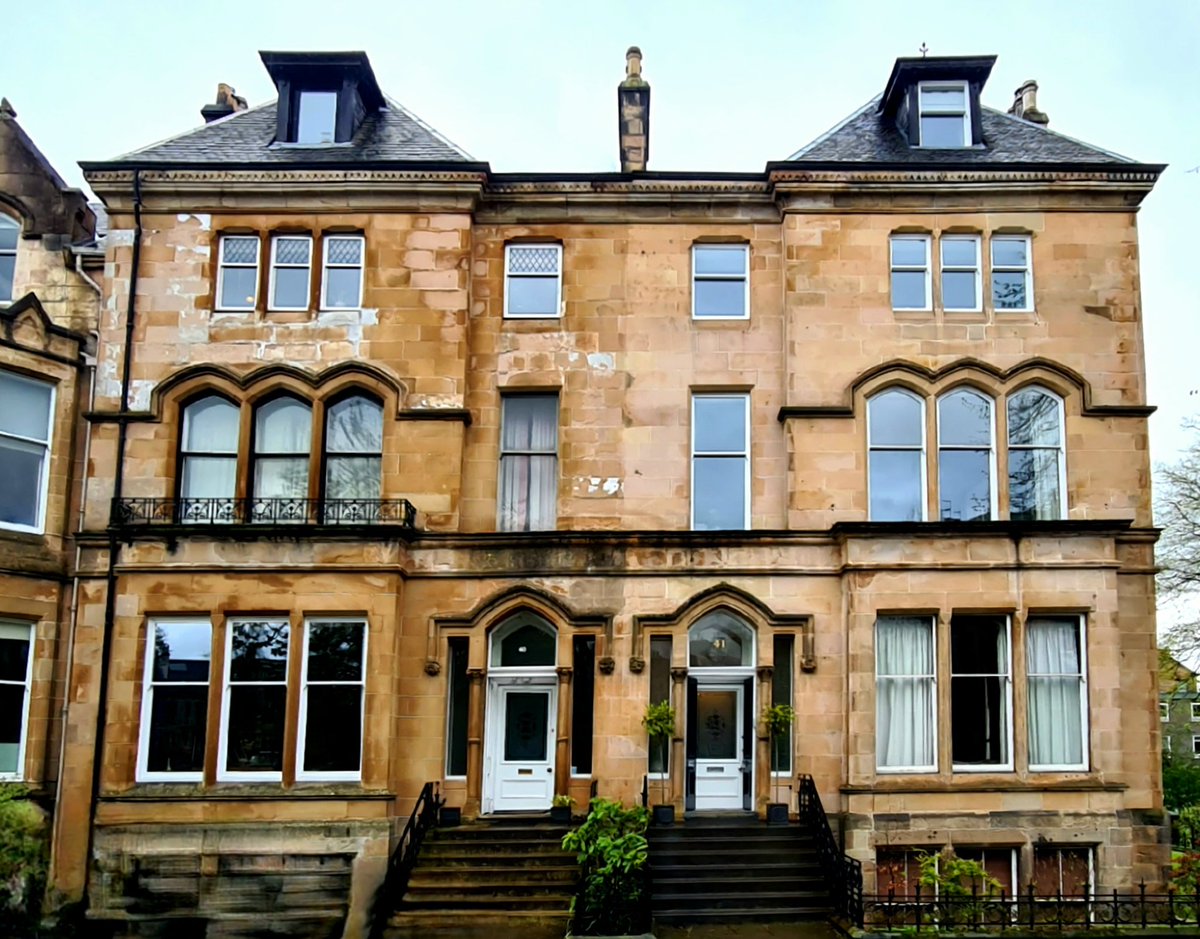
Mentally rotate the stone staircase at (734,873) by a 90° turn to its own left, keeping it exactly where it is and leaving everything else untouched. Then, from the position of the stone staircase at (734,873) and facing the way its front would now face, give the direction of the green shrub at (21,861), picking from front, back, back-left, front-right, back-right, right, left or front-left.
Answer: back

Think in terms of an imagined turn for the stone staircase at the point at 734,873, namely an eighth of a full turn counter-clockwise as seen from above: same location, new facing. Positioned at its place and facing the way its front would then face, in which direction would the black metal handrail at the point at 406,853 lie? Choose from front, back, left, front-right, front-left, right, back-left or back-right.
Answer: back-right

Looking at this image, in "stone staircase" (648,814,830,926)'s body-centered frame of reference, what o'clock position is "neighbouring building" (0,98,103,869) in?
The neighbouring building is roughly at 3 o'clock from the stone staircase.

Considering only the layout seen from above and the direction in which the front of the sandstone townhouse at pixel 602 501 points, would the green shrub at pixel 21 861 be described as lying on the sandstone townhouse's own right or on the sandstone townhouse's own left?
on the sandstone townhouse's own right

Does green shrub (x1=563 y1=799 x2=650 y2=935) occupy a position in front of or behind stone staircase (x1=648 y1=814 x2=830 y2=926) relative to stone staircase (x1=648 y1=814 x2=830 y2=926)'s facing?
in front

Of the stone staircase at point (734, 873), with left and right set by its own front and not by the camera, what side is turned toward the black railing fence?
left

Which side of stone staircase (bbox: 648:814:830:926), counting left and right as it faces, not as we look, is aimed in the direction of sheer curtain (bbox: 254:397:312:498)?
right

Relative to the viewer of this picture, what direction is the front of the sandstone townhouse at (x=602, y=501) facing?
facing the viewer

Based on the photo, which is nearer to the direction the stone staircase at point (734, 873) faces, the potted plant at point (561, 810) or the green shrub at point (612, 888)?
the green shrub

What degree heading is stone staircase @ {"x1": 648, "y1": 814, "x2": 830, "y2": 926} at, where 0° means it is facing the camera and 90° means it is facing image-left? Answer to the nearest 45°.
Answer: approximately 0°
